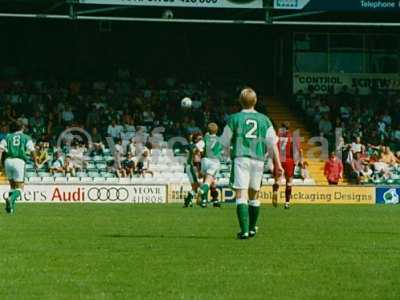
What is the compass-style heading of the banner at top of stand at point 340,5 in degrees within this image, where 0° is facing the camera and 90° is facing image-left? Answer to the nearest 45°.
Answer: approximately 0°

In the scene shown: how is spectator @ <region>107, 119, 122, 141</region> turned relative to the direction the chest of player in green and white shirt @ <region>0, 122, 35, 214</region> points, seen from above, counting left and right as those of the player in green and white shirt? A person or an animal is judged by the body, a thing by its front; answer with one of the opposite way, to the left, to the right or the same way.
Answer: the opposite way

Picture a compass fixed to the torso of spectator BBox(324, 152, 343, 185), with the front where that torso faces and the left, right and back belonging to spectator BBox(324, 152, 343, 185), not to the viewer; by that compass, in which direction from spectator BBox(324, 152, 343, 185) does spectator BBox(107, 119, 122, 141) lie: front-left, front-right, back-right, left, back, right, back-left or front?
right

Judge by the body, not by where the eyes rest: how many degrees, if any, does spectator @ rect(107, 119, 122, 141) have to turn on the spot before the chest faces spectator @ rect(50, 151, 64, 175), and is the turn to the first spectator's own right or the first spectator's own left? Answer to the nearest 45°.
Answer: approximately 45° to the first spectator's own right

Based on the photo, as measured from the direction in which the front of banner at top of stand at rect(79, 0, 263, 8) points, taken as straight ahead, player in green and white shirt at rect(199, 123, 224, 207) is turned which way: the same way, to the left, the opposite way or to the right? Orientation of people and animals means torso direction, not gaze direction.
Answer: the opposite way

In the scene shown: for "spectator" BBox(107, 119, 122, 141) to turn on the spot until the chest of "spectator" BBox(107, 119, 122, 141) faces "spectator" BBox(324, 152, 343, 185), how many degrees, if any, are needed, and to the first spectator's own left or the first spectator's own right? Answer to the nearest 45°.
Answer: approximately 90° to the first spectator's own left

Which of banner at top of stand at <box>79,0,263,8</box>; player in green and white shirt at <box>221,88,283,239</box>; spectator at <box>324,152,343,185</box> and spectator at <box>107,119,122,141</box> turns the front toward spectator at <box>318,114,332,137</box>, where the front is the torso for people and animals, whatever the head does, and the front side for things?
the player in green and white shirt

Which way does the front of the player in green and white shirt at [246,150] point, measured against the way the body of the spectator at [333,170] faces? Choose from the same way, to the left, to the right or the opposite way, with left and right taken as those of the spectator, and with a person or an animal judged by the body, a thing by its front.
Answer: the opposite way

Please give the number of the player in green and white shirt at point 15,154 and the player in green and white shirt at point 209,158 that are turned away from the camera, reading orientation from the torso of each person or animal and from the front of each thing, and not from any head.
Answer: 2

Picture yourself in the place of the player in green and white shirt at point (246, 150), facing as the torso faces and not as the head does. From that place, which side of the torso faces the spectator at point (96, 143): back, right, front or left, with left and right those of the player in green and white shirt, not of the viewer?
front

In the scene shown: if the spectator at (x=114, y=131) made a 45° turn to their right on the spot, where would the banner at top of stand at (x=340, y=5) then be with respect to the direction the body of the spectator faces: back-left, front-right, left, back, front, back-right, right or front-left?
back-left

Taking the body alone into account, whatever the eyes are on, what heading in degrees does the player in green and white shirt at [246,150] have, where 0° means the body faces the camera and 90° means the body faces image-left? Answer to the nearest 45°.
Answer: approximately 180°

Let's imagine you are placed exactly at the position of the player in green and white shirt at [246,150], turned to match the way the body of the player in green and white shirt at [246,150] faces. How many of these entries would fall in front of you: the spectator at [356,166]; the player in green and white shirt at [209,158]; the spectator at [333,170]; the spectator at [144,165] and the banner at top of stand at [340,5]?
5

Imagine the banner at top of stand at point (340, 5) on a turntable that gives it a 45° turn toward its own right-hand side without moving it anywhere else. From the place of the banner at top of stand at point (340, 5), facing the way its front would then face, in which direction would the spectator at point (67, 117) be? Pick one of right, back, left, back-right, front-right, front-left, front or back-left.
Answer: front-right

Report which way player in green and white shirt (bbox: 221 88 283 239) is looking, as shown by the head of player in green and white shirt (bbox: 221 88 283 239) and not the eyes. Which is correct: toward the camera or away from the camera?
away from the camera

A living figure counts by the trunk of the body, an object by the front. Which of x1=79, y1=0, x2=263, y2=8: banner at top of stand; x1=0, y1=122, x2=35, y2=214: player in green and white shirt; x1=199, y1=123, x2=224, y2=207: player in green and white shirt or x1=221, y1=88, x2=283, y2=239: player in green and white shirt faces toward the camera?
the banner at top of stand
